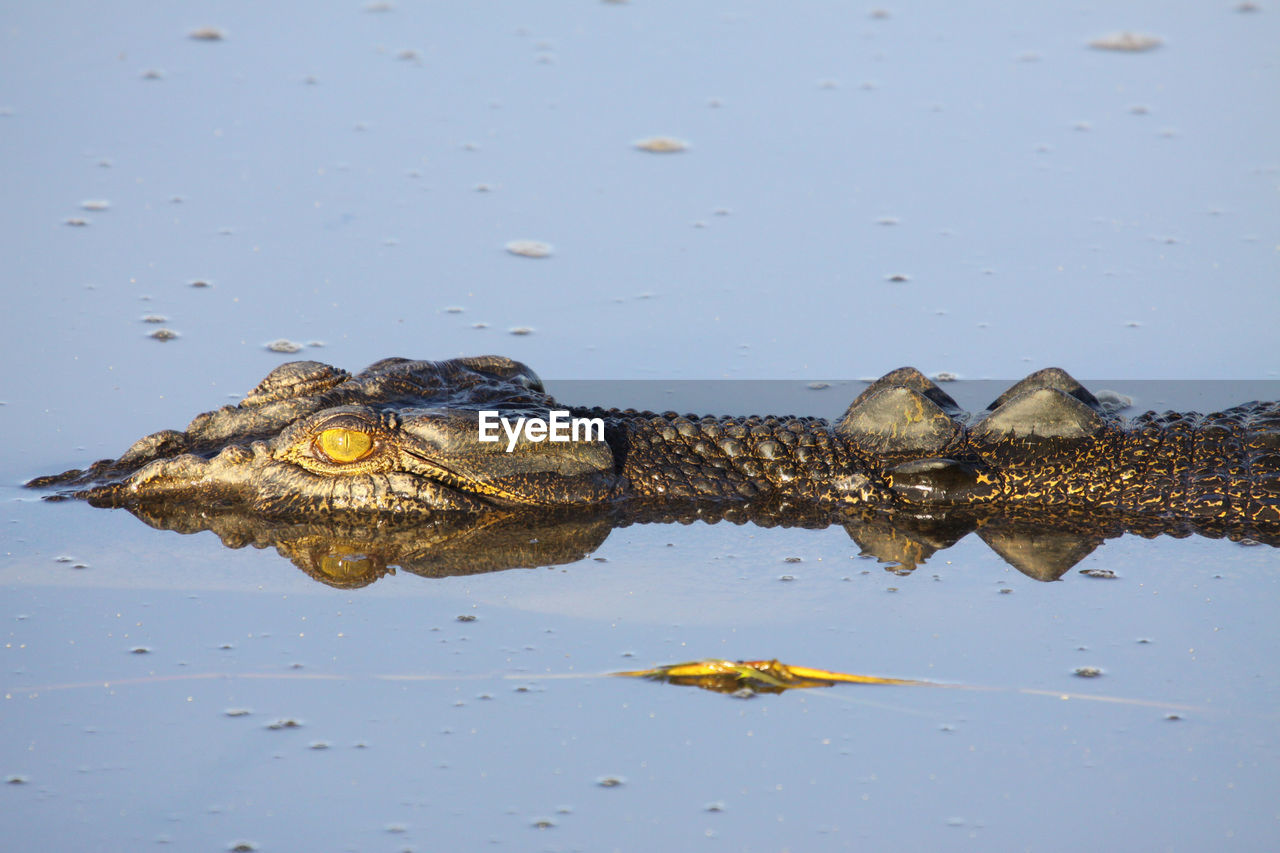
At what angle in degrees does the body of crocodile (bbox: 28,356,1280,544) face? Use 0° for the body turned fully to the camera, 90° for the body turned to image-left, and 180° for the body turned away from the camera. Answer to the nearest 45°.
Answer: approximately 90°

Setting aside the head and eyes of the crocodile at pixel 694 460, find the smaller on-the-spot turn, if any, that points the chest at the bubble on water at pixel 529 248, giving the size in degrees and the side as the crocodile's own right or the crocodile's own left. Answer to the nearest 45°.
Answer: approximately 90° to the crocodile's own right

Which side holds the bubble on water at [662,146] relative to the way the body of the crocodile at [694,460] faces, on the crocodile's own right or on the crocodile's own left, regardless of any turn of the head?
on the crocodile's own right
